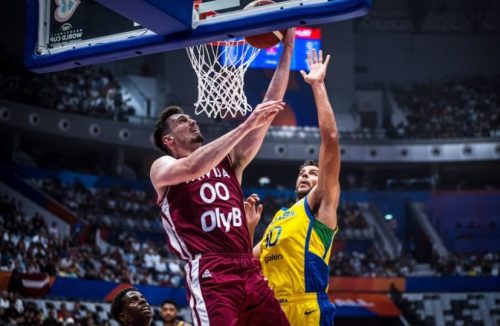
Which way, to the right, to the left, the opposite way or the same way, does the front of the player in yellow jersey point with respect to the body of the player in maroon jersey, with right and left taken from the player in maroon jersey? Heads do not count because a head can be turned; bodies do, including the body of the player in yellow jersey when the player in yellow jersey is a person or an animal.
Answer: to the right

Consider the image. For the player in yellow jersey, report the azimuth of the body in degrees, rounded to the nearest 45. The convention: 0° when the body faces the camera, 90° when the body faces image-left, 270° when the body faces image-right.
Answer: approximately 45°

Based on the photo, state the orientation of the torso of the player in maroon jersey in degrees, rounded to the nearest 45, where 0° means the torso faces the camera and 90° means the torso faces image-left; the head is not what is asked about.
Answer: approximately 315°
